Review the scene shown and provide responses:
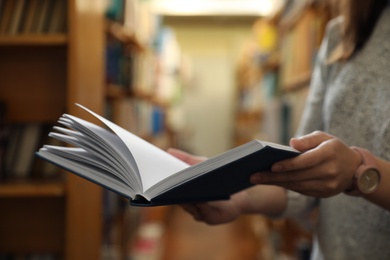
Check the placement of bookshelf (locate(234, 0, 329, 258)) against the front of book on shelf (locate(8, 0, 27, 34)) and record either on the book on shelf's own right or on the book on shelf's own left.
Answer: on the book on shelf's own left
